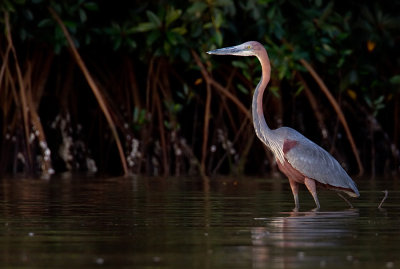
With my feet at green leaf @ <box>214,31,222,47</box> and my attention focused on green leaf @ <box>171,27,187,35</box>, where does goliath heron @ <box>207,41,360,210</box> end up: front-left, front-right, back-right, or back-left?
back-left

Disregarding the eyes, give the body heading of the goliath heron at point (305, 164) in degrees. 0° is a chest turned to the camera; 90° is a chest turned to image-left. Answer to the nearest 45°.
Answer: approximately 90°

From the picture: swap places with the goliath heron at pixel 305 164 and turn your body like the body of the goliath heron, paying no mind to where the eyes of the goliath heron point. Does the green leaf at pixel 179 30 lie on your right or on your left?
on your right

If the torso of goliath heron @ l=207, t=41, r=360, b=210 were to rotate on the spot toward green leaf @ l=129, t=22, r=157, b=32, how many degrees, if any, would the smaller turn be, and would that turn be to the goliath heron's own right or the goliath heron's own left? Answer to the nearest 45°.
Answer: approximately 45° to the goliath heron's own right

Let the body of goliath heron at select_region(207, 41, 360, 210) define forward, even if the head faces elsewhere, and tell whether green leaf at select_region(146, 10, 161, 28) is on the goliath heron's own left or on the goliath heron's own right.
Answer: on the goliath heron's own right

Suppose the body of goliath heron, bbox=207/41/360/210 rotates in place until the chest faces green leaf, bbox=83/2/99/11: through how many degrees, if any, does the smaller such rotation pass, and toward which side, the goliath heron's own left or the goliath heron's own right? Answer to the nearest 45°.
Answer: approximately 45° to the goliath heron's own right
